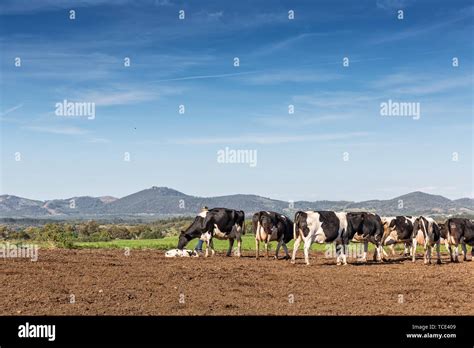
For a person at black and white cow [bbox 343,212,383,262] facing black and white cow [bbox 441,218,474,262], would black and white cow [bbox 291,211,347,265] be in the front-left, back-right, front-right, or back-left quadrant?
back-right

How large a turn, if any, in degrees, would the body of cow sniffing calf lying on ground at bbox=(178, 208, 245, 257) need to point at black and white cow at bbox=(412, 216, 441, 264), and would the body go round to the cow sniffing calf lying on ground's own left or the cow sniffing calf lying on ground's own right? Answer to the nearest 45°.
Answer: approximately 180°

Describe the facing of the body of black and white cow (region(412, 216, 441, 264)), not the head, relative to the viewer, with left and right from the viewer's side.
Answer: facing away from the viewer and to the right of the viewer

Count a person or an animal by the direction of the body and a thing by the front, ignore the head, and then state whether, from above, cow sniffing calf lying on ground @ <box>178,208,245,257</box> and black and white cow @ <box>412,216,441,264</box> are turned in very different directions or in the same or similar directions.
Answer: very different directions

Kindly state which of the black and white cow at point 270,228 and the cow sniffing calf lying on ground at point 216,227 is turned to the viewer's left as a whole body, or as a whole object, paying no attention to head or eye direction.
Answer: the cow sniffing calf lying on ground

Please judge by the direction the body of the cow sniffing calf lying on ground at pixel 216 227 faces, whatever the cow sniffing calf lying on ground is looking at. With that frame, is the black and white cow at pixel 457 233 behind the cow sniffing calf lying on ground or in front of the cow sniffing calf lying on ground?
behind

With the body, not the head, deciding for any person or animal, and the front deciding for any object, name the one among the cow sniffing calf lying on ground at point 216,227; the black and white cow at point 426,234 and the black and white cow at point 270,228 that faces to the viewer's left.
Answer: the cow sniffing calf lying on ground

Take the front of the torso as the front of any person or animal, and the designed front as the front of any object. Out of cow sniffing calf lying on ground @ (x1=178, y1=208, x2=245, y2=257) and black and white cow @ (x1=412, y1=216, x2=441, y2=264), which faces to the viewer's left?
the cow sniffing calf lying on ground

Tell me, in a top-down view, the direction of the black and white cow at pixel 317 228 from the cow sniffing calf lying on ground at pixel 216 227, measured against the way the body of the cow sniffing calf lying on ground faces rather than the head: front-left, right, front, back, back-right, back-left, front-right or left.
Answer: back-left

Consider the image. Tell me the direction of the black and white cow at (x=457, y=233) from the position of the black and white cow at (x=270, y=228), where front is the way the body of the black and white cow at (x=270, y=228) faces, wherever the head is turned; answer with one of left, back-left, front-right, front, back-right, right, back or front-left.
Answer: front-right

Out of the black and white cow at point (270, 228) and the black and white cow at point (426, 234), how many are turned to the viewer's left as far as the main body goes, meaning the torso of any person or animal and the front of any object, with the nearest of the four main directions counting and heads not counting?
0

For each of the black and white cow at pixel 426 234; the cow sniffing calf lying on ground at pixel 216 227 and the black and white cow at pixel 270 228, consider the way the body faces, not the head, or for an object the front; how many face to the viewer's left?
1

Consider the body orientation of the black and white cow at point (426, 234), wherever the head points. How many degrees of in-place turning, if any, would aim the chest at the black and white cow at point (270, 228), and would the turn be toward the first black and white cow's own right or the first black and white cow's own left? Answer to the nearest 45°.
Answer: approximately 135° to the first black and white cow's own left

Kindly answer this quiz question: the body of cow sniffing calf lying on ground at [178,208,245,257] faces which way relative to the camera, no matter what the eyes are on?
to the viewer's left

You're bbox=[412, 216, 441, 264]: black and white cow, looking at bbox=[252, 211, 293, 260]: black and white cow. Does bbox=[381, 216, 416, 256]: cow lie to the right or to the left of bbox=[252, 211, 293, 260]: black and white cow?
right

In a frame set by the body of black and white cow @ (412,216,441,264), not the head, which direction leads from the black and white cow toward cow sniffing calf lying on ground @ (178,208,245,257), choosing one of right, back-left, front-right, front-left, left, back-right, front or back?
back-left
